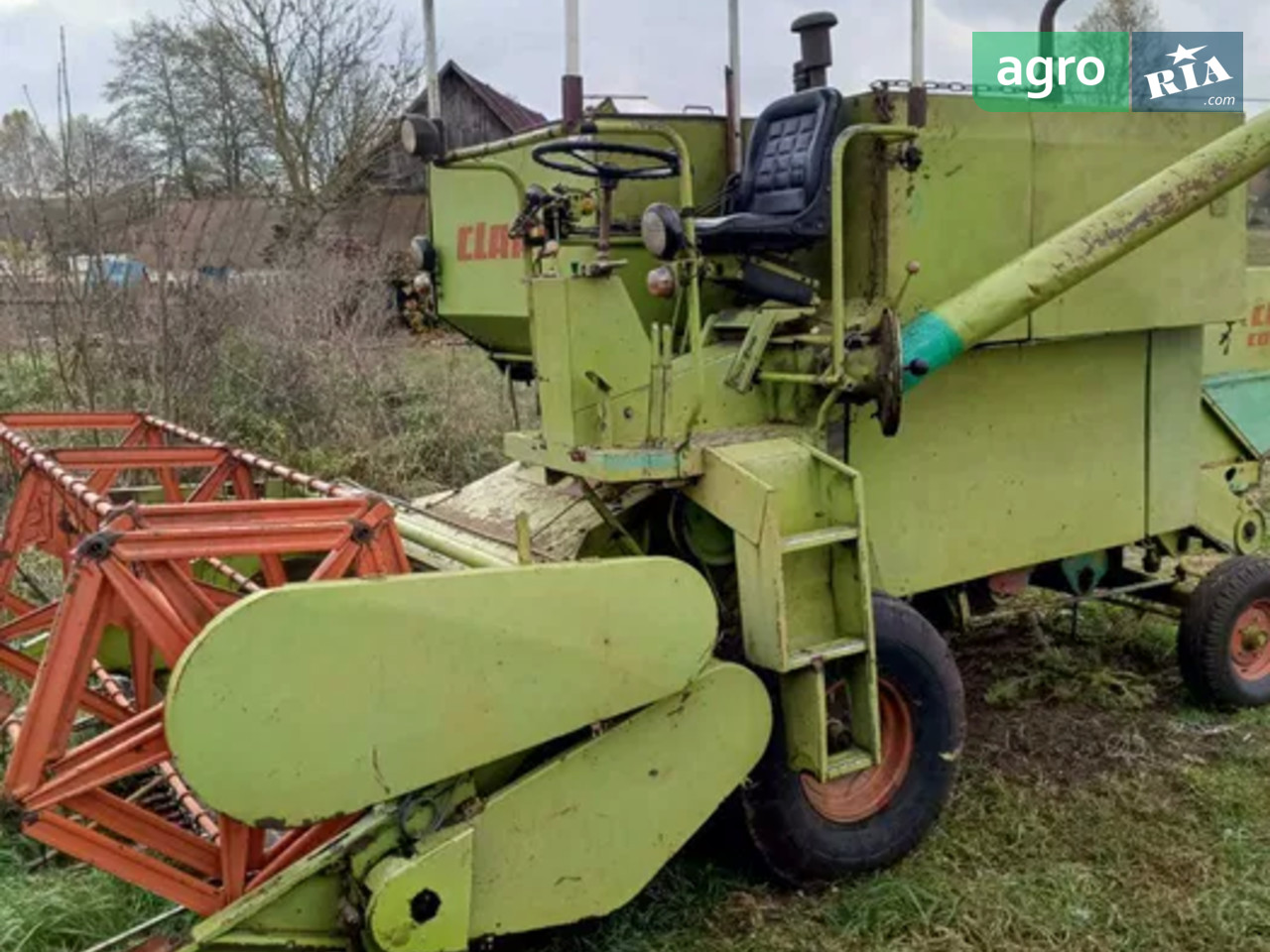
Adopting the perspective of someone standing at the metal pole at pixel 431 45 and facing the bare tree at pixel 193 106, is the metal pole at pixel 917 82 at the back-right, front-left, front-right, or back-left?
back-right

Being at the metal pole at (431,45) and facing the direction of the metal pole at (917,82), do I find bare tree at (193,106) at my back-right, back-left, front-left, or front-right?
back-left

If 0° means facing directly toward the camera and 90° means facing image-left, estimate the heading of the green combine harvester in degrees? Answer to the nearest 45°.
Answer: approximately 45°

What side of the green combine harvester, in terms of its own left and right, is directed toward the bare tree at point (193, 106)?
right

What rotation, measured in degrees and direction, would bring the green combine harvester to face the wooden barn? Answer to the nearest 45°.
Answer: approximately 135° to its right
